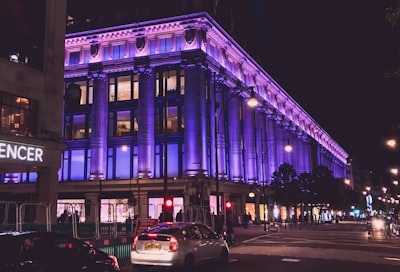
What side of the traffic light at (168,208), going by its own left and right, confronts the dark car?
front

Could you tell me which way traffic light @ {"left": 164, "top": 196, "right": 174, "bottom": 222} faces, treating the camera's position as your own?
facing the viewer

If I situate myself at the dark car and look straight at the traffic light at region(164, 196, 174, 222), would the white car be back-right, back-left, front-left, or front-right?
front-right

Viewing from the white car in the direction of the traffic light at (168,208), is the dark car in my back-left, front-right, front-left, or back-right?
back-left

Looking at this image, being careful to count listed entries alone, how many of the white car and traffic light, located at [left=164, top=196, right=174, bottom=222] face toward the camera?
1

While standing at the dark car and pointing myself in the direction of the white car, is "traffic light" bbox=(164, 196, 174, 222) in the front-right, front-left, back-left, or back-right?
front-left

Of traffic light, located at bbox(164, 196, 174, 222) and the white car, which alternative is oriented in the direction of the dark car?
the traffic light

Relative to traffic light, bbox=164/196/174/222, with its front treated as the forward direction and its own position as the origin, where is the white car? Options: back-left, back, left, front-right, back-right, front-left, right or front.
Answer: front

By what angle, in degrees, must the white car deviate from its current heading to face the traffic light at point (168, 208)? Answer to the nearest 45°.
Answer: approximately 45° to its left

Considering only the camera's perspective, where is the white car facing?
facing away from the viewer and to the right of the viewer
